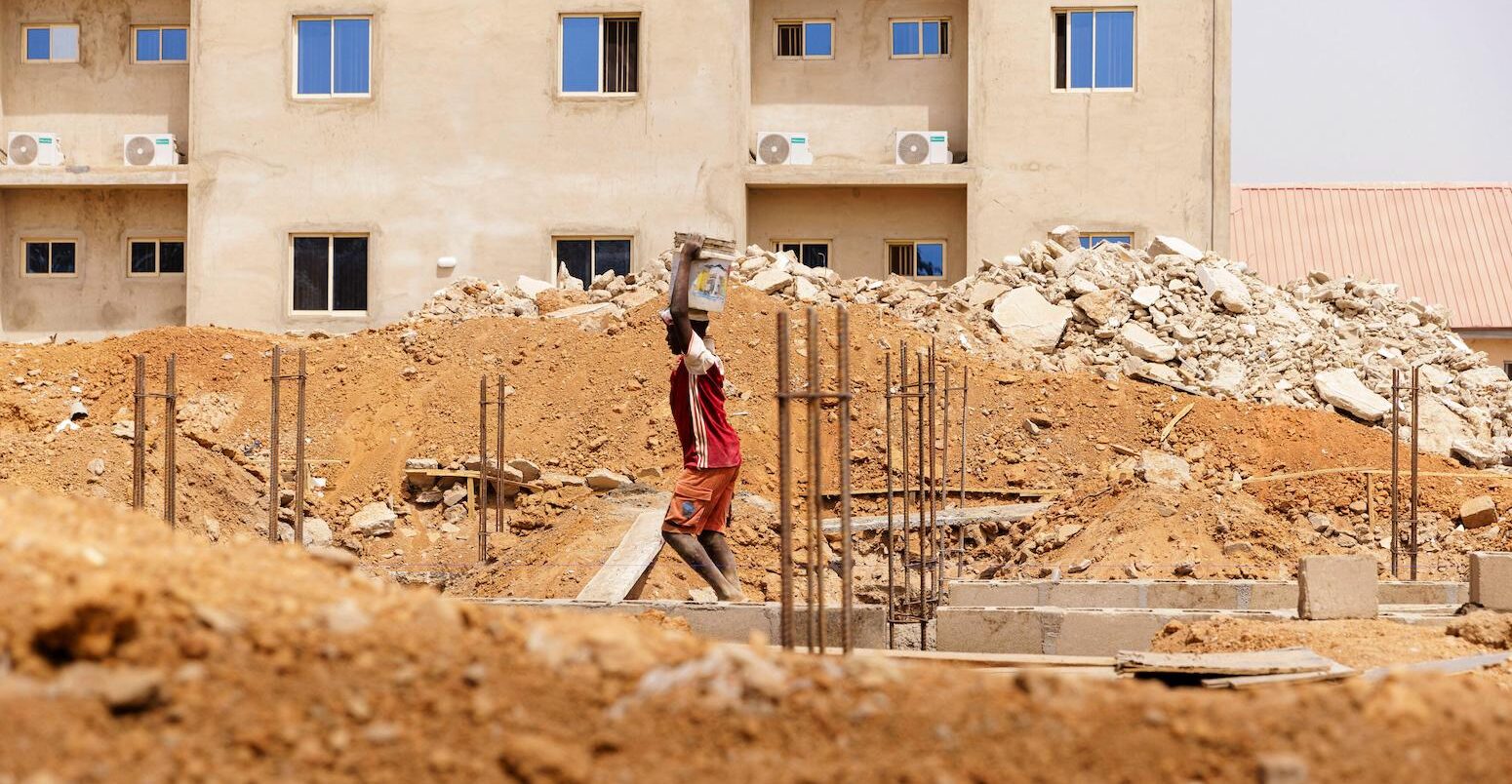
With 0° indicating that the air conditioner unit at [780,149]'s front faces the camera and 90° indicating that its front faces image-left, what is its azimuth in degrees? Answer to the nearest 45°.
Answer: approximately 0°

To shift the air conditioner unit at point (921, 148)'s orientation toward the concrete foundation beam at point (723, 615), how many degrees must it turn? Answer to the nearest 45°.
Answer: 0° — it already faces it

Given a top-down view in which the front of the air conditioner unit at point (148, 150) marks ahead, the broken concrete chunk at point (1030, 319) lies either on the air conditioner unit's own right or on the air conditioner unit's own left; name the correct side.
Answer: on the air conditioner unit's own left

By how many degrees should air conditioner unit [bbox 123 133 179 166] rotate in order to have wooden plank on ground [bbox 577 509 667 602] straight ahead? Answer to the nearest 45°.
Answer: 0° — it already faces it

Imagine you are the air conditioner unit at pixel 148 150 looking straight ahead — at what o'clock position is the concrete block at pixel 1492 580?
The concrete block is roughly at 11 o'clock from the air conditioner unit.

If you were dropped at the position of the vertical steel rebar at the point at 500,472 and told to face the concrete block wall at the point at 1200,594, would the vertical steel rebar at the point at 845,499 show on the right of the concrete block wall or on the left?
right

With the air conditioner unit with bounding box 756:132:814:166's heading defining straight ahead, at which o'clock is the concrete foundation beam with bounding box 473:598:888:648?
The concrete foundation beam is roughly at 12 o'clock from the air conditioner unit.

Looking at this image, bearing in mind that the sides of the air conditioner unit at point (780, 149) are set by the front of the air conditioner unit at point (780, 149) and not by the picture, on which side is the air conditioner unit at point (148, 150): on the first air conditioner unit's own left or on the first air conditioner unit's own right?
on the first air conditioner unit's own right
